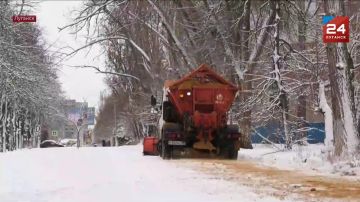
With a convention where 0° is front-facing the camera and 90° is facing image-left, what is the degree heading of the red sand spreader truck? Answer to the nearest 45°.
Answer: approximately 180°
